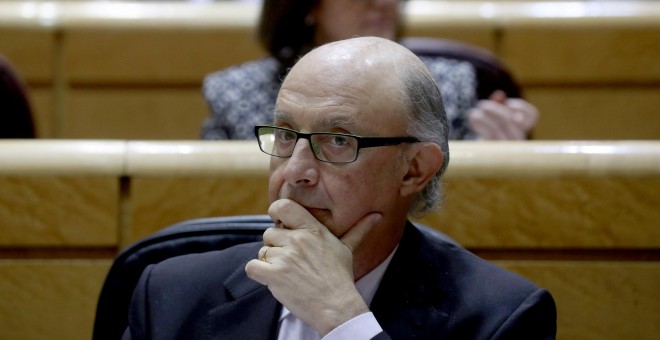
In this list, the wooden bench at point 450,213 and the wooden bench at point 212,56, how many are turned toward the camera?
2

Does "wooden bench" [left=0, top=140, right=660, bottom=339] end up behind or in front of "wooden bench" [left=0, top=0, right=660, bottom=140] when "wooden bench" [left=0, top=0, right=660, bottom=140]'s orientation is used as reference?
in front

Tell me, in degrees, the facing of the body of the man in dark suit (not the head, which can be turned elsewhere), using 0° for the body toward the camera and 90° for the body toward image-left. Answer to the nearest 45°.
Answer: approximately 45°

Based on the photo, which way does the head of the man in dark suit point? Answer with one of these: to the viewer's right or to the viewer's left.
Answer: to the viewer's left

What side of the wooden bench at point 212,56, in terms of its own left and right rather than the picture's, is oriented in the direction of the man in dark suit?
front

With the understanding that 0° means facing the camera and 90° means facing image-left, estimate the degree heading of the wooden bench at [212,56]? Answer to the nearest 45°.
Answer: approximately 0°

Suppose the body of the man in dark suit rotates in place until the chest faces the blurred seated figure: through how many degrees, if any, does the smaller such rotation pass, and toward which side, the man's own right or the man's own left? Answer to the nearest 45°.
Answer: approximately 135° to the man's own right

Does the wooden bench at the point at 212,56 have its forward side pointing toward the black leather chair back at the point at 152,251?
yes

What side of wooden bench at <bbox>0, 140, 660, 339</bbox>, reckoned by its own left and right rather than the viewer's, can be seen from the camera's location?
front
